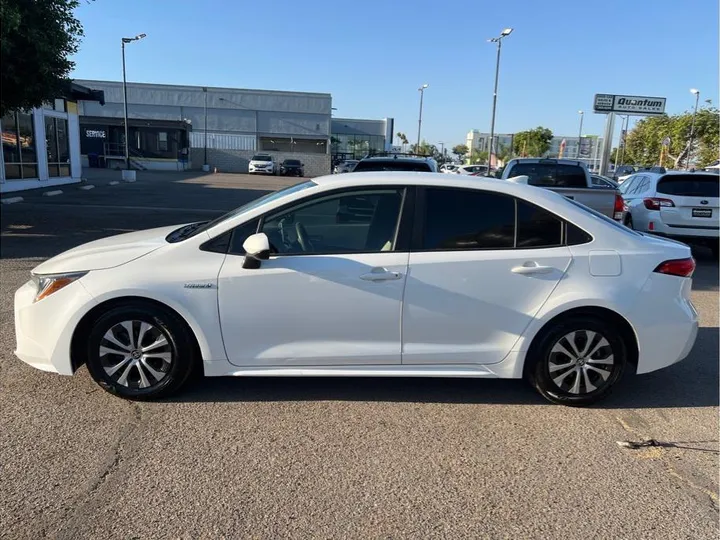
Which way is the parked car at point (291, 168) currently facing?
toward the camera

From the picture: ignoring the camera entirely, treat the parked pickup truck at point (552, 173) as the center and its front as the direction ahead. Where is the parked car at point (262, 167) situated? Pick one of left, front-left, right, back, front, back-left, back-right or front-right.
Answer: front-left

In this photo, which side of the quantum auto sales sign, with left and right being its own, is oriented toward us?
front

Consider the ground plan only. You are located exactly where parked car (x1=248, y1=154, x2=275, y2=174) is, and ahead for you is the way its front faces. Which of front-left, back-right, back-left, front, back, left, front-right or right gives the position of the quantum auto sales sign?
front-left

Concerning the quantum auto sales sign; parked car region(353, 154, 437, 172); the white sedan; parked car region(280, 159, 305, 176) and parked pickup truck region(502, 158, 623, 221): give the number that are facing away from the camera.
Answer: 2

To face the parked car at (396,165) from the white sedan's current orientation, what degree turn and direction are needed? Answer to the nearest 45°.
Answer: approximately 90° to its right

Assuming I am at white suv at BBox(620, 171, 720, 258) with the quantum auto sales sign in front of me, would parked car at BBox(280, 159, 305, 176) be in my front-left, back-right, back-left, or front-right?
front-left

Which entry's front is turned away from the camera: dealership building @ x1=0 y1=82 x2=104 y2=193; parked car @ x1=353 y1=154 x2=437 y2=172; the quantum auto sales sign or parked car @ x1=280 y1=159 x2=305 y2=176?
parked car @ x1=353 y1=154 x2=437 y2=172

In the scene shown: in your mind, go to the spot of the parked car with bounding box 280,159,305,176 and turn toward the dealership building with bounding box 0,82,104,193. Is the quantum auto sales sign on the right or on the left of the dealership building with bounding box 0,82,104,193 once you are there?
left

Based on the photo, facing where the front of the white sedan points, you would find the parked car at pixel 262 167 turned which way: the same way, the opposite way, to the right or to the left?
to the left

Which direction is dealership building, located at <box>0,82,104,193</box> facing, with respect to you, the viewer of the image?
facing the viewer and to the right of the viewer

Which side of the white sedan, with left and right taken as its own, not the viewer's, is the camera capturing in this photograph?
left

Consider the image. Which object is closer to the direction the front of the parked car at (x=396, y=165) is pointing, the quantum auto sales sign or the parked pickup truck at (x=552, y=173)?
the quantum auto sales sign

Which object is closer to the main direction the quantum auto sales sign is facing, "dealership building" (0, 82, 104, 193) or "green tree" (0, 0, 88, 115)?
the green tree

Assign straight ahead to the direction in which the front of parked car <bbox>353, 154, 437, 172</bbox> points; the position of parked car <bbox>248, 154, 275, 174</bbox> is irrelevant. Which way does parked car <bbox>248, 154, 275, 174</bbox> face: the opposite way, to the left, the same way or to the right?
the opposite way

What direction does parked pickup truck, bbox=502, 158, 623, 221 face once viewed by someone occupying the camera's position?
facing away from the viewer

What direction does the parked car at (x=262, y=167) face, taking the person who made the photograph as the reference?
facing the viewer
